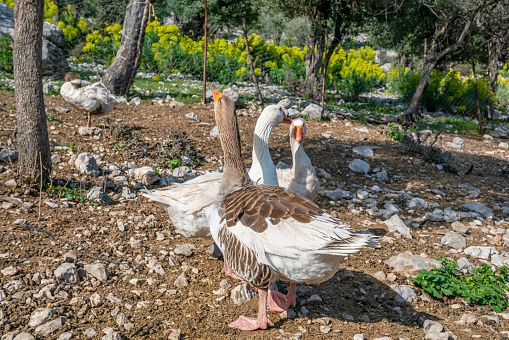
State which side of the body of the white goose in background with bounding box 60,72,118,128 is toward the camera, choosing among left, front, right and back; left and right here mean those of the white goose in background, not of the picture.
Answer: left

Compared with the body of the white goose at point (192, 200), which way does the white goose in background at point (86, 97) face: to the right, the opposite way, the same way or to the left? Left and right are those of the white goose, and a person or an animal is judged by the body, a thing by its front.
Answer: the opposite way

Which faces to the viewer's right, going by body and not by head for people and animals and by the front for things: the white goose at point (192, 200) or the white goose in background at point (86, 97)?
the white goose

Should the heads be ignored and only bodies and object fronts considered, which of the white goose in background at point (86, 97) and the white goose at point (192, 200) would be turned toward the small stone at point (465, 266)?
the white goose

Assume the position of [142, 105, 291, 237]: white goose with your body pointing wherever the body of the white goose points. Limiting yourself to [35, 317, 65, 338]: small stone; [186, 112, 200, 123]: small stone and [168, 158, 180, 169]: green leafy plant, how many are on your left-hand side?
2

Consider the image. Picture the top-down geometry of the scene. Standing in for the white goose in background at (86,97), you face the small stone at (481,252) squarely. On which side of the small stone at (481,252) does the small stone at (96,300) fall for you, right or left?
right

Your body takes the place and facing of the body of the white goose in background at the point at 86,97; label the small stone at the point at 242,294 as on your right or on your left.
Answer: on your left

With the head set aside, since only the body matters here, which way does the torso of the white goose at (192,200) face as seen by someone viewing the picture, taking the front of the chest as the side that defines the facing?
to the viewer's right

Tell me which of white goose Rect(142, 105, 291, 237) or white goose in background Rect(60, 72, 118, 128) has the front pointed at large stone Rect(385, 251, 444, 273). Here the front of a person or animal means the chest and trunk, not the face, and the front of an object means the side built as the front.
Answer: the white goose

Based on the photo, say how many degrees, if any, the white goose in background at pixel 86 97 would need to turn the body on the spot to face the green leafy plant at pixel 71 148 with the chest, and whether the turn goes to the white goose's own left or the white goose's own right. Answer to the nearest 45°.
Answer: approximately 90° to the white goose's own left

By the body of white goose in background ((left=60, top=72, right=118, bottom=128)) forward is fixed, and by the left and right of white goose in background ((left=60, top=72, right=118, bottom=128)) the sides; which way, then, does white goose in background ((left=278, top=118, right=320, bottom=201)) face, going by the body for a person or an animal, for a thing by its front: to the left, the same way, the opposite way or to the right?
to the left

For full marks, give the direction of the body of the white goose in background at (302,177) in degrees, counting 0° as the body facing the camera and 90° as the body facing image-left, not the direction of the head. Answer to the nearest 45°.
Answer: approximately 315°

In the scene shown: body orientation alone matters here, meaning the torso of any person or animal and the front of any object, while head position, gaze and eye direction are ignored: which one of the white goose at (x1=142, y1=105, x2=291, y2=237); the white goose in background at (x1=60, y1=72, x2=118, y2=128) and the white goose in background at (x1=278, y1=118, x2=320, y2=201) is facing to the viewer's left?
the white goose in background at (x1=60, y1=72, x2=118, y2=128)
